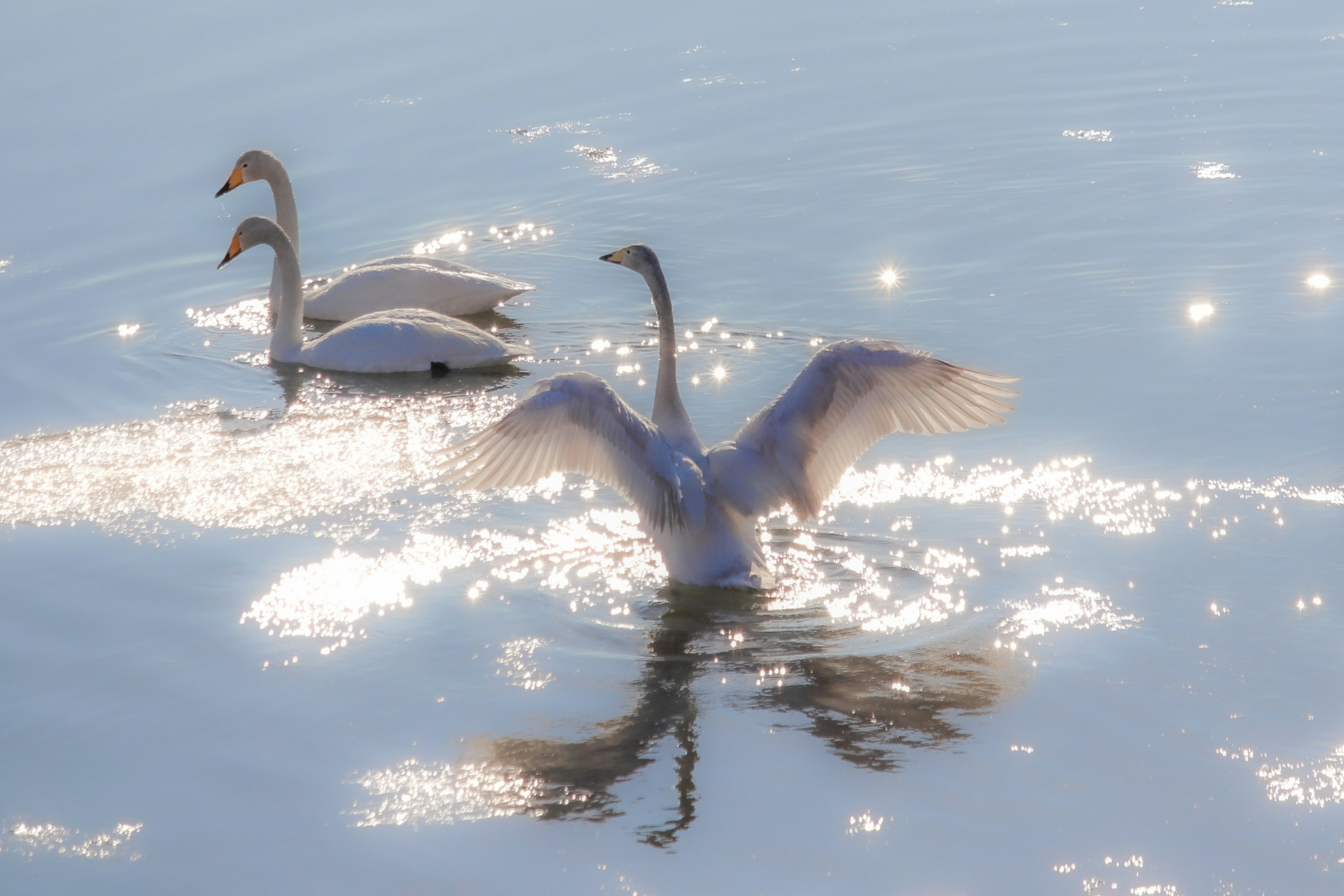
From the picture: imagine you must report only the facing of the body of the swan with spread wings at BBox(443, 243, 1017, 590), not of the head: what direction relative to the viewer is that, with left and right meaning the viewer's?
facing away from the viewer and to the left of the viewer
